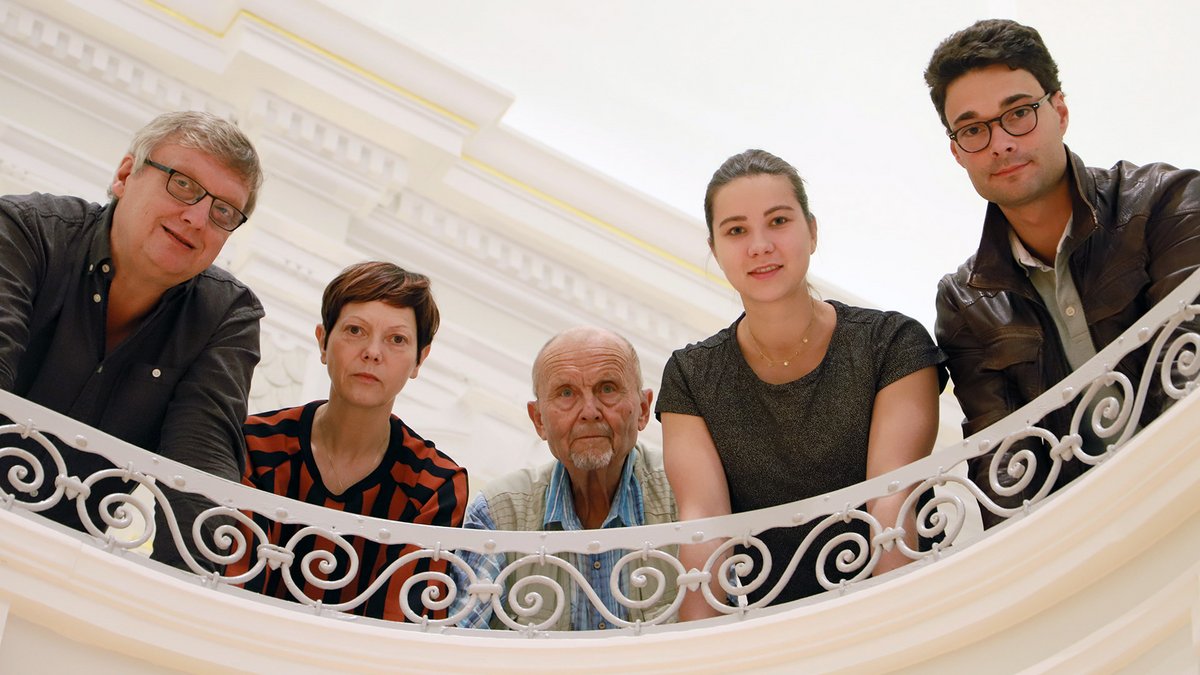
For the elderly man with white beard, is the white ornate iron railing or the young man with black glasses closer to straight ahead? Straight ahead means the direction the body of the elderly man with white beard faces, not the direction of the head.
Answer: the white ornate iron railing

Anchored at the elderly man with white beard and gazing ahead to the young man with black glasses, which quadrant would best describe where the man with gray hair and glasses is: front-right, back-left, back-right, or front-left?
back-right

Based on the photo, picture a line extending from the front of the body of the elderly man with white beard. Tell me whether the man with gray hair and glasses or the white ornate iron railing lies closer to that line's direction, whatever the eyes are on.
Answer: the white ornate iron railing

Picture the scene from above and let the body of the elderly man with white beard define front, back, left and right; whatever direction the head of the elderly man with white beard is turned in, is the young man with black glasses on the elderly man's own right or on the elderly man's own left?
on the elderly man's own left

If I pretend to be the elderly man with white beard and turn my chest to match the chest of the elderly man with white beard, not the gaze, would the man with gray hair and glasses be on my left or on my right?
on my right

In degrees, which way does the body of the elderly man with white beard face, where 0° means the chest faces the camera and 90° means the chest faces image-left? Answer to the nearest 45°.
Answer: approximately 0°
